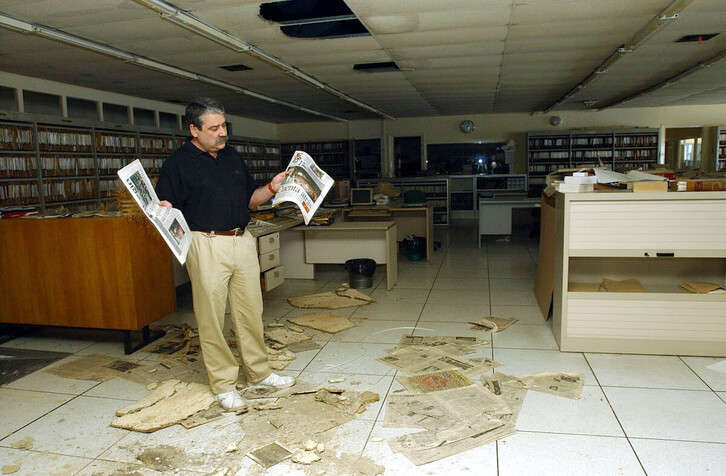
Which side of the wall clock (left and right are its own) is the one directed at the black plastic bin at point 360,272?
front

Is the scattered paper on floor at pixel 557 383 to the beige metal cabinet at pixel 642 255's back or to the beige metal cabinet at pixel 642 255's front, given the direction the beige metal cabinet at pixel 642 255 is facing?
to the front

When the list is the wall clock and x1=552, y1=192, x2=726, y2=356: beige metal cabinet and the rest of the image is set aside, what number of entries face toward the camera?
2

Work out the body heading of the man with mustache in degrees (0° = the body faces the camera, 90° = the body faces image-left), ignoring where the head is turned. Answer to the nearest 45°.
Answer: approximately 315°

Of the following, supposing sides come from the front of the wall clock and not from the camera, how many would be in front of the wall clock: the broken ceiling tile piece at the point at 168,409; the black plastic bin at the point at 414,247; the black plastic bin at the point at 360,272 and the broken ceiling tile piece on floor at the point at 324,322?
4

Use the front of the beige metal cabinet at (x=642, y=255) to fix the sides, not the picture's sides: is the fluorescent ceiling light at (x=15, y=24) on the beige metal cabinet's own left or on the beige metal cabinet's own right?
on the beige metal cabinet's own right

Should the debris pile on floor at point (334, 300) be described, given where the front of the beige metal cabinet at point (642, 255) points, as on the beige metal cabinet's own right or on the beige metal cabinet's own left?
on the beige metal cabinet's own right
